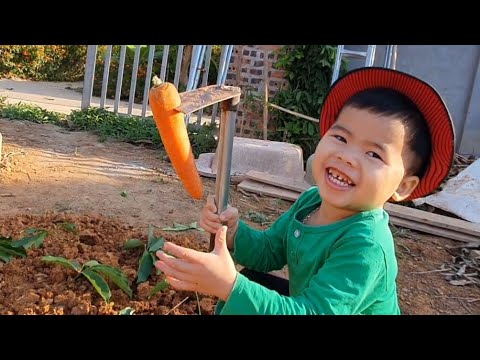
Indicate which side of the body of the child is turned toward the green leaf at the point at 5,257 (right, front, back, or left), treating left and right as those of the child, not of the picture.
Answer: right

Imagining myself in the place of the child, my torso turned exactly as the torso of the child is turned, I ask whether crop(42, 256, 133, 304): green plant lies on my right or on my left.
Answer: on my right

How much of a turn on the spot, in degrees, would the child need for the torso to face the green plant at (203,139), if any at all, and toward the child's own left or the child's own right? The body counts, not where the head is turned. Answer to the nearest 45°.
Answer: approximately 135° to the child's own right

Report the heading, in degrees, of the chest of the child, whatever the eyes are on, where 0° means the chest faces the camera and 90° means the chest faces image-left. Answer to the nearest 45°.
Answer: approximately 45°

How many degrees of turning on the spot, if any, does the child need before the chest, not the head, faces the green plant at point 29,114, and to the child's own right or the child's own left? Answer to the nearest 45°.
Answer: approximately 90° to the child's own right

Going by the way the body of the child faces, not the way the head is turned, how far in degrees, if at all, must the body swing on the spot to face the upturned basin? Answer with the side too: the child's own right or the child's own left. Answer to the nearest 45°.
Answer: approximately 135° to the child's own right

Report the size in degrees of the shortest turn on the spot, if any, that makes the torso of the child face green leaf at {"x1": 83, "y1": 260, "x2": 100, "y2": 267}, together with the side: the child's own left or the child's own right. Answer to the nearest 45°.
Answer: approximately 90° to the child's own right

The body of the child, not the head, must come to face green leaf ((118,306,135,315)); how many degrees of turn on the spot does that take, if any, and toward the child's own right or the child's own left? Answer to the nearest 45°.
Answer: approximately 90° to the child's own right

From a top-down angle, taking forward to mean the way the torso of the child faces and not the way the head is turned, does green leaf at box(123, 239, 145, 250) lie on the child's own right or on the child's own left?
on the child's own right

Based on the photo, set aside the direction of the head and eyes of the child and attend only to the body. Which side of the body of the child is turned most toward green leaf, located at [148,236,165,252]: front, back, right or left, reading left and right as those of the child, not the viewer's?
right

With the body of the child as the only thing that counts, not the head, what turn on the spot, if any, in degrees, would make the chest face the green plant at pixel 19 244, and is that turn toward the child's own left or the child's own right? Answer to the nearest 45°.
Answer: approximately 90° to the child's own right
